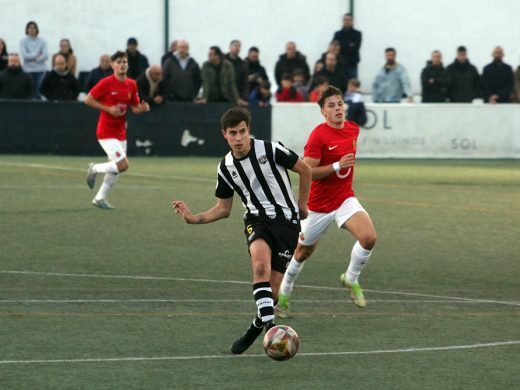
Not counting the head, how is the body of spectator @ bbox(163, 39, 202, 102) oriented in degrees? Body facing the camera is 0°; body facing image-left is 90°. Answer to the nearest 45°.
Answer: approximately 0°

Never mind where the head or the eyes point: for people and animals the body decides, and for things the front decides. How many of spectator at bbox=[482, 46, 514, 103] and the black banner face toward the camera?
2

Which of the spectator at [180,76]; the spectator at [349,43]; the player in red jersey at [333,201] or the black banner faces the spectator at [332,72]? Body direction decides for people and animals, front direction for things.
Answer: the spectator at [349,43]

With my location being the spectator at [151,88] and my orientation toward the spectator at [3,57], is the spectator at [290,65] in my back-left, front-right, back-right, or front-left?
back-right

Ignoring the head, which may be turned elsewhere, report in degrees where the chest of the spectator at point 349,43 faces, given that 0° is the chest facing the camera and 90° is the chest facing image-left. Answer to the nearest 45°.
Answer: approximately 0°

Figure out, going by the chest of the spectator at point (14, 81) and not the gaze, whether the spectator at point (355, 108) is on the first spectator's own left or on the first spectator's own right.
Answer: on the first spectator's own left

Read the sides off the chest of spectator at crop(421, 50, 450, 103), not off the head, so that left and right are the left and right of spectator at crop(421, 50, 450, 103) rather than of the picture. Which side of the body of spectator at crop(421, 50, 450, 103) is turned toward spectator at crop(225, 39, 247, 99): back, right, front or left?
right

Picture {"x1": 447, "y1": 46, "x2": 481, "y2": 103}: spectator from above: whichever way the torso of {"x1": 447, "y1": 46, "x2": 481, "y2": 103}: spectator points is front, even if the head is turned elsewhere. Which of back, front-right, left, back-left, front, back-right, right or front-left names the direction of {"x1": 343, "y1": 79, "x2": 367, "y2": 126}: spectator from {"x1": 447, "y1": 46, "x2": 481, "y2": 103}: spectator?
front-right

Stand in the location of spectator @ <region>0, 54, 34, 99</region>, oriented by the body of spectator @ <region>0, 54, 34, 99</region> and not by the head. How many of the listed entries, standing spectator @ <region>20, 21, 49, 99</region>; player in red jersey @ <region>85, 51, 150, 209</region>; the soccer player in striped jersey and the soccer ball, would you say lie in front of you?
3

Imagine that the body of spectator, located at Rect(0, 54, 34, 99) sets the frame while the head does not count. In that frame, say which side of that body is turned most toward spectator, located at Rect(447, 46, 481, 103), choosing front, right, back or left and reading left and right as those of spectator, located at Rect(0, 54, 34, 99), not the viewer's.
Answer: left
